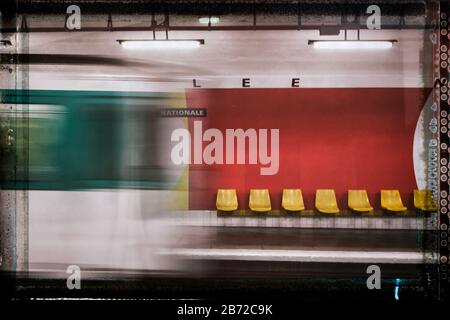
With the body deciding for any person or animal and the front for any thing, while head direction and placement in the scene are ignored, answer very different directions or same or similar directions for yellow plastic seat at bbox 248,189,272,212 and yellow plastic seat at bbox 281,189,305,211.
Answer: same or similar directions

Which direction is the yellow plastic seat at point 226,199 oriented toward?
toward the camera

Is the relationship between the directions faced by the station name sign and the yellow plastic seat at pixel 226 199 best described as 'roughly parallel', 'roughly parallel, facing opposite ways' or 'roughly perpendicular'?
roughly parallel

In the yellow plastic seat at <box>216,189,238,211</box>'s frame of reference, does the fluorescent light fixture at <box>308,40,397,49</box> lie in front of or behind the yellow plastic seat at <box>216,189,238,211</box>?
in front

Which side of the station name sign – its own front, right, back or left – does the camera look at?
front

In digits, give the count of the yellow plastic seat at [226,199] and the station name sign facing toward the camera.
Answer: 2

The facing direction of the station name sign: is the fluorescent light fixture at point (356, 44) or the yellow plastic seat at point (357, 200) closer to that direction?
the fluorescent light fixture

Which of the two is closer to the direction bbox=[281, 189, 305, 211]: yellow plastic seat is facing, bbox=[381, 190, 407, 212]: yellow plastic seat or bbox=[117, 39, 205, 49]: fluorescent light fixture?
the fluorescent light fixture

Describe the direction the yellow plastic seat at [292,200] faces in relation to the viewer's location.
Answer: facing the viewer

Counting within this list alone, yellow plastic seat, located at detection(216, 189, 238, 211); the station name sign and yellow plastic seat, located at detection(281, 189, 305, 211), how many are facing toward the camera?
3
